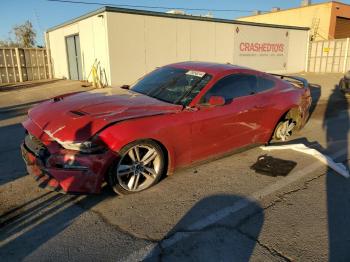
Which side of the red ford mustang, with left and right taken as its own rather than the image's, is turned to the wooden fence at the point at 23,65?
right

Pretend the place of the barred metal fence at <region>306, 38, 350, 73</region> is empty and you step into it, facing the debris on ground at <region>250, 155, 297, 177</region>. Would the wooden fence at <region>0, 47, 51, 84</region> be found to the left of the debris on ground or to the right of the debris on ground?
right

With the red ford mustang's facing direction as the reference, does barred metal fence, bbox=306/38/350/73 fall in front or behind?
behind

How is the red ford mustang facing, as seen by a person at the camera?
facing the viewer and to the left of the viewer
